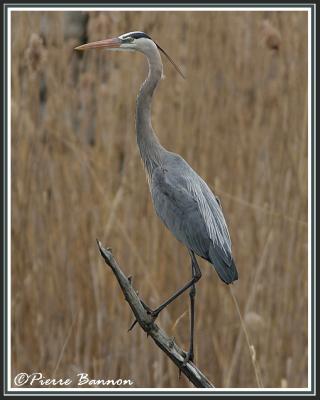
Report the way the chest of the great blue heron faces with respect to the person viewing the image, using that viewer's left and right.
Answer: facing to the left of the viewer
